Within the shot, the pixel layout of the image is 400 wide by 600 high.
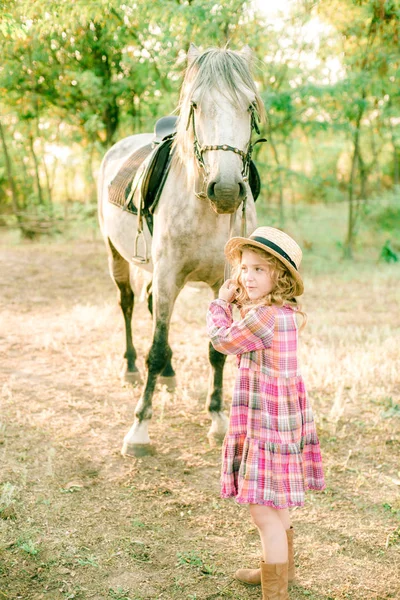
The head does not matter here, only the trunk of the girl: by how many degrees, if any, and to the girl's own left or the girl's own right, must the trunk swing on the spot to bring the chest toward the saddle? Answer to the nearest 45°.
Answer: approximately 90° to the girl's own right

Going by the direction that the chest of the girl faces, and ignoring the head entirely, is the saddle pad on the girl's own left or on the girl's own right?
on the girl's own right

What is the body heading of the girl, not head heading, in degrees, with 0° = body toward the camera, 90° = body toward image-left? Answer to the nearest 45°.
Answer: approximately 90°

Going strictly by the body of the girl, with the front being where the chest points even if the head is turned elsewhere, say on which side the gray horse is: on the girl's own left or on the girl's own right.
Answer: on the girl's own right

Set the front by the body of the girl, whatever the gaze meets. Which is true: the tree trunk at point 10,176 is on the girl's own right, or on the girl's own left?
on the girl's own right
